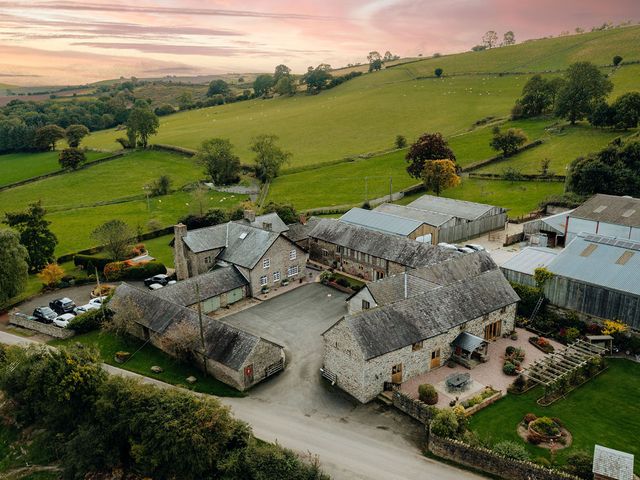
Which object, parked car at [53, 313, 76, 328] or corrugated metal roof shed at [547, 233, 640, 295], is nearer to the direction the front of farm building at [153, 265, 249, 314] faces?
the corrugated metal roof shed

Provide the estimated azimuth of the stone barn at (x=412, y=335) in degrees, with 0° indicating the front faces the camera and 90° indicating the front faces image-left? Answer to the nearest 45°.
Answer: approximately 315°

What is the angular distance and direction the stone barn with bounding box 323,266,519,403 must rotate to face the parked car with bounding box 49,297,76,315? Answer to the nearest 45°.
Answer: approximately 135° to its right

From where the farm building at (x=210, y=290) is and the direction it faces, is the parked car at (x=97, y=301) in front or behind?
behind

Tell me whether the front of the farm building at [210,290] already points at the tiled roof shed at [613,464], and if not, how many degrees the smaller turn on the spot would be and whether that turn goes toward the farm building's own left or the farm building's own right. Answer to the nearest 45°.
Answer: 0° — it already faces it

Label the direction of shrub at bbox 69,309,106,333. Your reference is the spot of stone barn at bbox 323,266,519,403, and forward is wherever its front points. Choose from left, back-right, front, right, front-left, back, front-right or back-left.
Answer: back-right

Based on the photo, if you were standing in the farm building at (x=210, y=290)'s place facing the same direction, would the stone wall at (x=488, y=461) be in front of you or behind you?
in front

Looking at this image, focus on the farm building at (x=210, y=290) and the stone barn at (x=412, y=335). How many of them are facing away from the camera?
0

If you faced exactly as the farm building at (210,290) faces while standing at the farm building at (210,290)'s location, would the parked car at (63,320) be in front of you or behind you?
behind

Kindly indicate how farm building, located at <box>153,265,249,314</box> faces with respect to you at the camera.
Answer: facing the viewer and to the right of the viewer

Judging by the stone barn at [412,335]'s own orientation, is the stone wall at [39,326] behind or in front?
behind

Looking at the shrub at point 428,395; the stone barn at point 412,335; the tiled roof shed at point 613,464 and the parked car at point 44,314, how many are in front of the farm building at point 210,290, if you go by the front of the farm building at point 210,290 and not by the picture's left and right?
3
